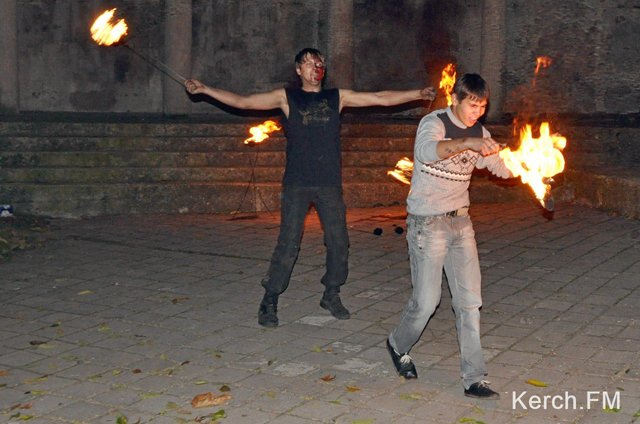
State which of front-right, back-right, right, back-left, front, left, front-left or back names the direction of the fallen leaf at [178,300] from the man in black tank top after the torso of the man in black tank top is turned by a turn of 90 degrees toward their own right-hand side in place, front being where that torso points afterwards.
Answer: front-right

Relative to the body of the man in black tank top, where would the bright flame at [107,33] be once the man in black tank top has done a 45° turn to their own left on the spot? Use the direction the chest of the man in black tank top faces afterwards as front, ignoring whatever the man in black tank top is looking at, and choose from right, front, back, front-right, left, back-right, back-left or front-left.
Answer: back

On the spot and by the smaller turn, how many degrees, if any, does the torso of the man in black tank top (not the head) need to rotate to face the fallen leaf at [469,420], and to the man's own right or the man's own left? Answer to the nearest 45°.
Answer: approximately 45° to the man's own left

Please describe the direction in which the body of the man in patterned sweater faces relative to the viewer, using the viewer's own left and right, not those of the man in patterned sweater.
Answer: facing the viewer and to the right of the viewer

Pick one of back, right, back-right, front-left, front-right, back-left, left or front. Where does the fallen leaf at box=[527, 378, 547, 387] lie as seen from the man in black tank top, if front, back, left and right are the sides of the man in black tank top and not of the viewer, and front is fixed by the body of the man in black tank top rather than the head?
front-left

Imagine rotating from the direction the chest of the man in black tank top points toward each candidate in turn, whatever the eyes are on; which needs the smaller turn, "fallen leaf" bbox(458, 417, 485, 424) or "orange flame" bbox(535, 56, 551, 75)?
the fallen leaf

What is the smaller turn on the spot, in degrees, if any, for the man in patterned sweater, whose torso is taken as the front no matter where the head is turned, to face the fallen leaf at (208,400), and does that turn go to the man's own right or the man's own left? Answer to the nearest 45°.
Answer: approximately 135° to the man's own right
